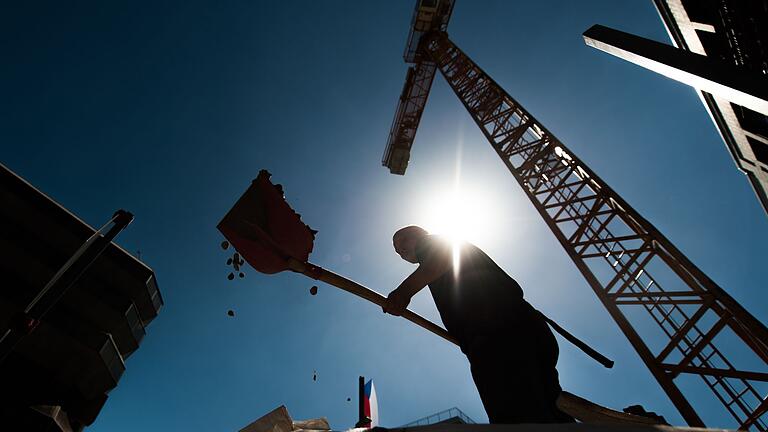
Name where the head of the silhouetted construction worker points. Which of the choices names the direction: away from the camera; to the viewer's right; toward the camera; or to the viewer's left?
to the viewer's left

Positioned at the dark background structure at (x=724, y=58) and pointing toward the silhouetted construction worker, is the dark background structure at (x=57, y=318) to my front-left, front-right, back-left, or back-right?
front-right

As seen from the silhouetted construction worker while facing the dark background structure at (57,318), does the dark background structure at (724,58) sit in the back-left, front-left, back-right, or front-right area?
back-right

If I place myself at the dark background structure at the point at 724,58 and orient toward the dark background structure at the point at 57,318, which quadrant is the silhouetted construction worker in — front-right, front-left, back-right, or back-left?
front-left

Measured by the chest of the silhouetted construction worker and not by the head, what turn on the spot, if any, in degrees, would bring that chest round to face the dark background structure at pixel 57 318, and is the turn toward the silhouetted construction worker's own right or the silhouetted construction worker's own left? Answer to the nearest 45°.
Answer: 0° — they already face it

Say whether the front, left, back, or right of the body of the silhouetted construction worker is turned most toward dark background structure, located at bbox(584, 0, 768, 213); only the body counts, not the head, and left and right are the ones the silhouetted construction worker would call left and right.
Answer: back

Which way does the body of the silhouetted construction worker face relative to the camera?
to the viewer's left
